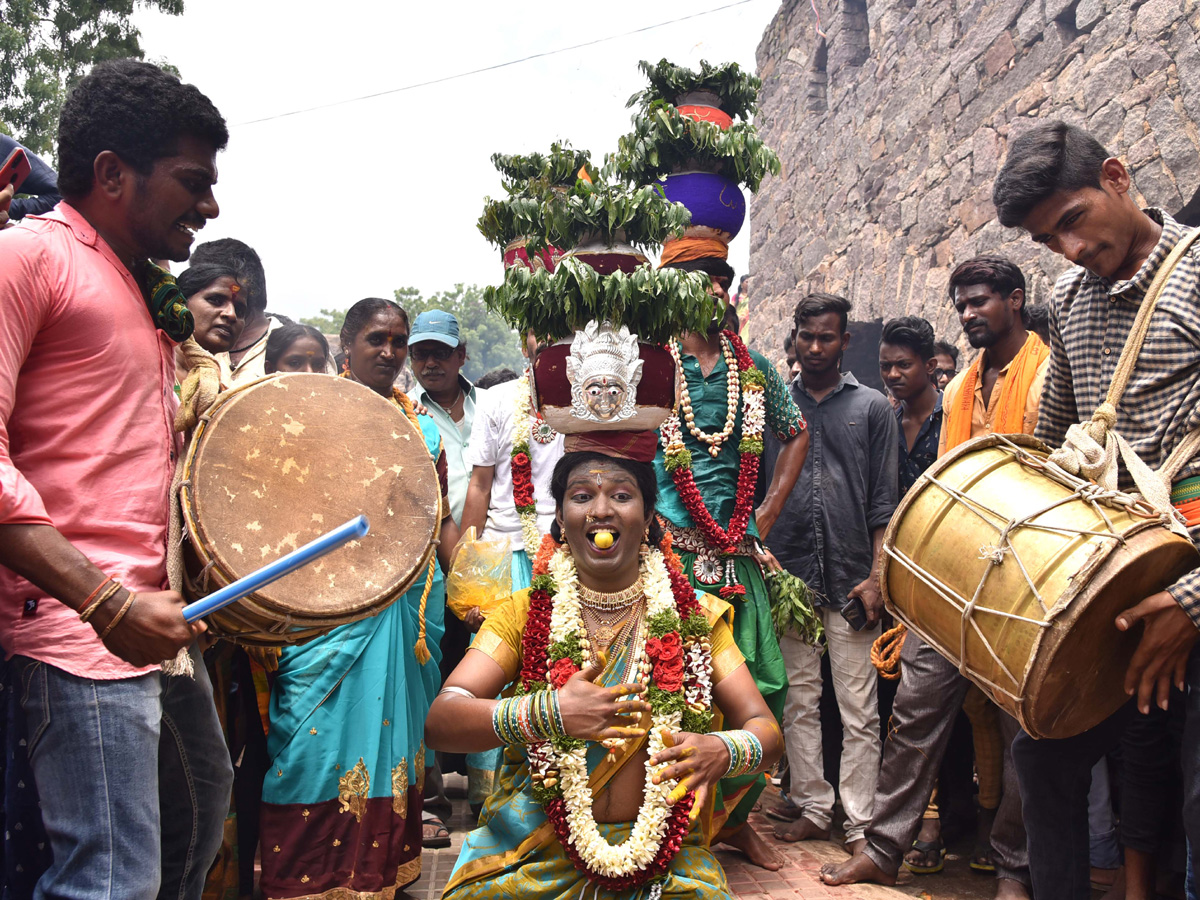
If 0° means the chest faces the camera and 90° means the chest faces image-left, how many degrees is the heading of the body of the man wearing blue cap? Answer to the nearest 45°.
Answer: approximately 0°

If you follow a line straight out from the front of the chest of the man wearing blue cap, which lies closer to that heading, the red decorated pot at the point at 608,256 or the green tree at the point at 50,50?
the red decorated pot

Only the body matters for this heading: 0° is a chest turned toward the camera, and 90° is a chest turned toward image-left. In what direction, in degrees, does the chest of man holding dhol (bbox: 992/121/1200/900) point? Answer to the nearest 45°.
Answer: approximately 45°

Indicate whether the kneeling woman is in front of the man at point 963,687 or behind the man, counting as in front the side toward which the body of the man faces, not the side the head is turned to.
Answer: in front

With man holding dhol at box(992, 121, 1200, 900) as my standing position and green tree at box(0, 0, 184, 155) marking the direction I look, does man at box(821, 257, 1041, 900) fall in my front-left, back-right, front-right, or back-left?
front-right

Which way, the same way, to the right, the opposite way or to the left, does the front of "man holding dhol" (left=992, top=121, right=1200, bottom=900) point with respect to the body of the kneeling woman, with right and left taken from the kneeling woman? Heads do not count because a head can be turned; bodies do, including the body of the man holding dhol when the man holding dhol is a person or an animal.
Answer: to the right

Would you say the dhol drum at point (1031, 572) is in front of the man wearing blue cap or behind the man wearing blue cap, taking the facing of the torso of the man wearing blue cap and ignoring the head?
in front

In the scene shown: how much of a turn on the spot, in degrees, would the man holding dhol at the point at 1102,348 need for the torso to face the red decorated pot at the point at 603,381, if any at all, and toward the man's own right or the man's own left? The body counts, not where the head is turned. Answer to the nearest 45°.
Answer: approximately 45° to the man's own right

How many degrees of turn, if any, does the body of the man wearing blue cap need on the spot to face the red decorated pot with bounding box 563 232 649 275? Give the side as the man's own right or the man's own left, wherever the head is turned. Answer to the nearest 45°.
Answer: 0° — they already face it

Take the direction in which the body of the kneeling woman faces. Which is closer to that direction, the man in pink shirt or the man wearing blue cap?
the man in pink shirt

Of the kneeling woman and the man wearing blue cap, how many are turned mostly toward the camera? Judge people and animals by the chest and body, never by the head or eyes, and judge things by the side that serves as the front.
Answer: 2

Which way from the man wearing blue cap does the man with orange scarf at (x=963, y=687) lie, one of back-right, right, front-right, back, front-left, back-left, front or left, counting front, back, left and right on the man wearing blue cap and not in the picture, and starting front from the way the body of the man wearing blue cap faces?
front-left

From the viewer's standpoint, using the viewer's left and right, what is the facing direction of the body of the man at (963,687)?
facing the viewer and to the left of the viewer
